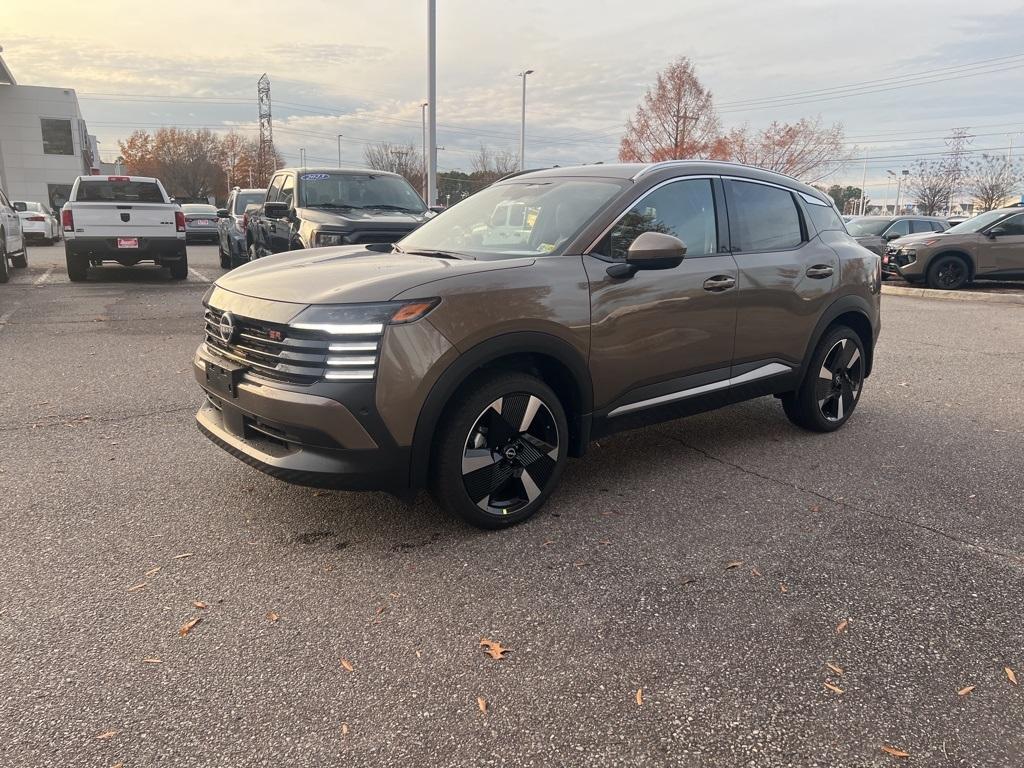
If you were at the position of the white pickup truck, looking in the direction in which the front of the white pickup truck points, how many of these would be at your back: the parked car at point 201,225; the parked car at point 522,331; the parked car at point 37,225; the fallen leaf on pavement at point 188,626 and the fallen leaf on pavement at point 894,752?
3

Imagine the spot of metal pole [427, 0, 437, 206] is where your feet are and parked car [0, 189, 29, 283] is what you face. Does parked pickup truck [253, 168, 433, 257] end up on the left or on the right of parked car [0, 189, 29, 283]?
left

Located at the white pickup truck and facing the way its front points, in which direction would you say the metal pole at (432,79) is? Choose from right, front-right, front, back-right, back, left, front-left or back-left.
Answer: front-right

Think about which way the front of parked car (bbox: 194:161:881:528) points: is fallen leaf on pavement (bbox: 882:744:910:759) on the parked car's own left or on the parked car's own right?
on the parked car's own left

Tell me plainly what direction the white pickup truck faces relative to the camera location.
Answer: facing away from the viewer

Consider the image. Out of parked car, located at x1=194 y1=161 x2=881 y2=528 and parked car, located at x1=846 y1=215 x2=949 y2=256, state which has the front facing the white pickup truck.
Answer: parked car, located at x1=846 y1=215 x2=949 y2=256

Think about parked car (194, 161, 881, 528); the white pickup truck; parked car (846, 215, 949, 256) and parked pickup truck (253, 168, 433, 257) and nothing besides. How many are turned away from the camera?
1

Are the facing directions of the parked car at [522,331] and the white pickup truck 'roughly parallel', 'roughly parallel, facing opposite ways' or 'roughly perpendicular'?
roughly perpendicular

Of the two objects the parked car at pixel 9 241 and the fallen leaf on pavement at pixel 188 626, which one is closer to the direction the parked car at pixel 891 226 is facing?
the parked car

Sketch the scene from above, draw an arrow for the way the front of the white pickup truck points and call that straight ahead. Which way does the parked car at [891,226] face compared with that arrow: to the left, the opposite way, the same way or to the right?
to the left

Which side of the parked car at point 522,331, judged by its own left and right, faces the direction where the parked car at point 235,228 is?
right

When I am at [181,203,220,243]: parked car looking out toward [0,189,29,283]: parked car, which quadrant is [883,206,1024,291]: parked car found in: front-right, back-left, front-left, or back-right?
front-left

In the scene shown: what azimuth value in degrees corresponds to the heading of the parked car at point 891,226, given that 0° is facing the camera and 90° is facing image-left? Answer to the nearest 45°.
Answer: approximately 45°

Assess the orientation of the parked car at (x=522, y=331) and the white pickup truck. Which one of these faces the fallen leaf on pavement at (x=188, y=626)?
the parked car

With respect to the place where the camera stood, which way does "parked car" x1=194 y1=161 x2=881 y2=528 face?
facing the viewer and to the left of the viewer

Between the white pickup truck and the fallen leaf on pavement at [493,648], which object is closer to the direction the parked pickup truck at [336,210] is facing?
the fallen leaf on pavement

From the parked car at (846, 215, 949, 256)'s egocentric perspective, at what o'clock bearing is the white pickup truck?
The white pickup truck is roughly at 12 o'clock from the parked car.

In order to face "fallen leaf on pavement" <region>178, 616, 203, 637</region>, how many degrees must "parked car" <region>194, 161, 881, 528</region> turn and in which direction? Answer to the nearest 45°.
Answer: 0° — it already faces it

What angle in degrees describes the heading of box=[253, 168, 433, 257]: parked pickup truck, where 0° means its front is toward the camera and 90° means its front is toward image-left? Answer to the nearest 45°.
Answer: approximately 315°
